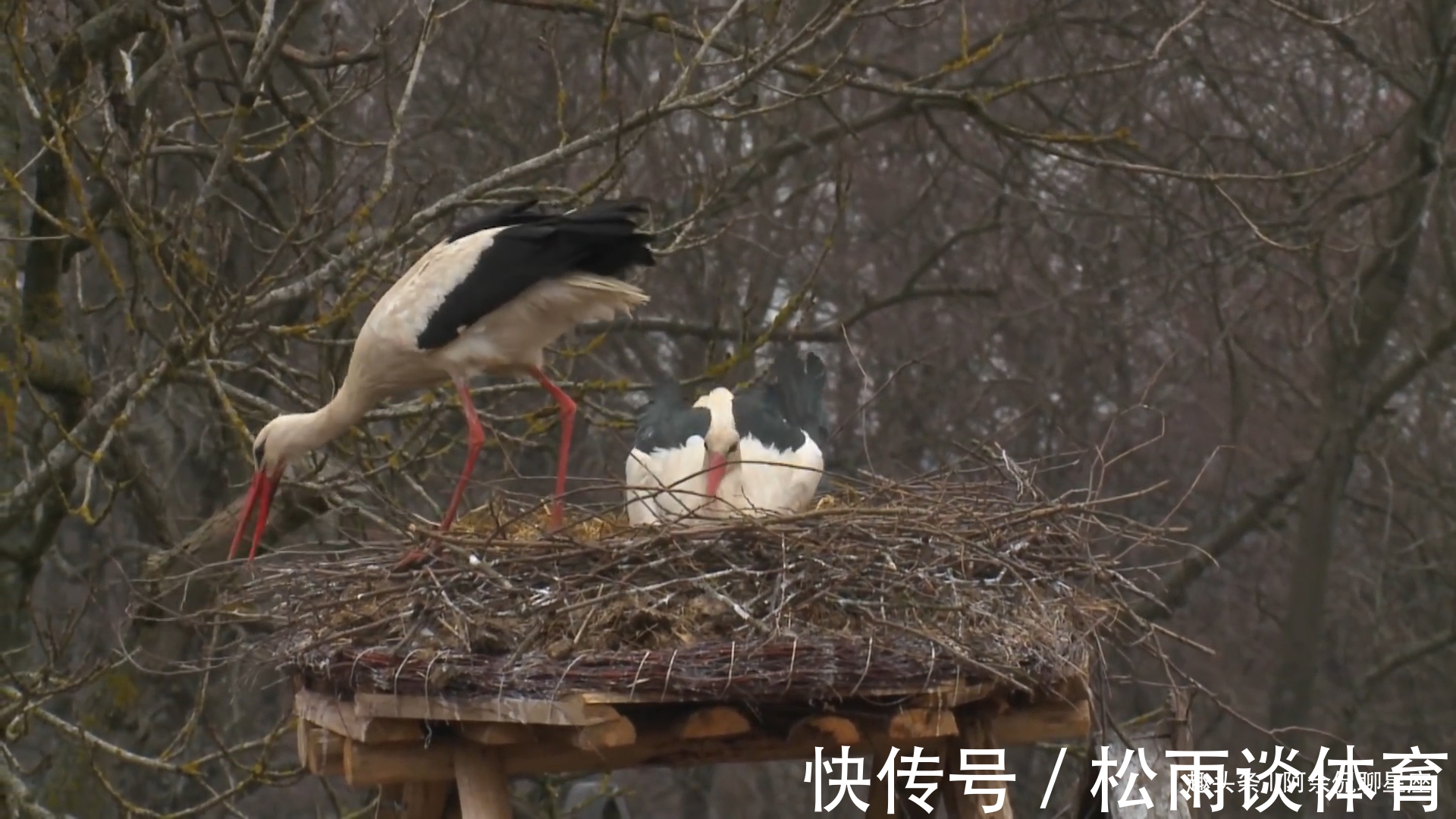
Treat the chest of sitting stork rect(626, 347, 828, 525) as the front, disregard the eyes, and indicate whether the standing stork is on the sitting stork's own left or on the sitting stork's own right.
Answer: on the sitting stork's own right

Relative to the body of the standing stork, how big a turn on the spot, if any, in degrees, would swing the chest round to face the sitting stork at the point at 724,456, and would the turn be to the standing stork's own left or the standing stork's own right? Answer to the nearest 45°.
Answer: approximately 180°

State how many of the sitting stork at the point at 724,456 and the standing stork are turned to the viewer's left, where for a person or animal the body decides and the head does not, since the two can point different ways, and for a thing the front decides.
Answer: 1

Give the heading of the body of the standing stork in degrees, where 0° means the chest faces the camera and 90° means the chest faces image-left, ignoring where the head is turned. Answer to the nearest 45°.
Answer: approximately 90°

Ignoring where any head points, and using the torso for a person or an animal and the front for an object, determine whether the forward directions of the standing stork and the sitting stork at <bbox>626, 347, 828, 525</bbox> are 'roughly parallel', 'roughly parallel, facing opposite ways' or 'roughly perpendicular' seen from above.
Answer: roughly perpendicular

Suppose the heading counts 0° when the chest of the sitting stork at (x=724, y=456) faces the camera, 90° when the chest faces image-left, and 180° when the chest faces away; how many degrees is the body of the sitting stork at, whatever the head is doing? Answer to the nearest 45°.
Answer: approximately 0°
